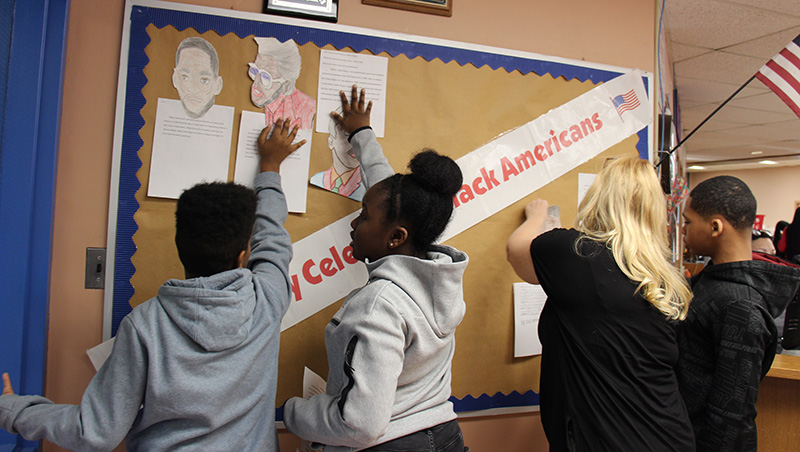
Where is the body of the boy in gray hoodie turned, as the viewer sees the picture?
away from the camera

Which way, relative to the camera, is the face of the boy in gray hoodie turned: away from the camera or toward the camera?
away from the camera

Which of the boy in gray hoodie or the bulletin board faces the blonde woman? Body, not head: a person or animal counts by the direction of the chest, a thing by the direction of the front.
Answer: the bulletin board

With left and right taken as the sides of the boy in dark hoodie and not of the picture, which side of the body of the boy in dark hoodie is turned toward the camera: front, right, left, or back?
left

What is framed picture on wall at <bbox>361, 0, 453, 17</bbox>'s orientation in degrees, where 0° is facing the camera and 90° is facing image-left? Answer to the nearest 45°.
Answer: approximately 315°
